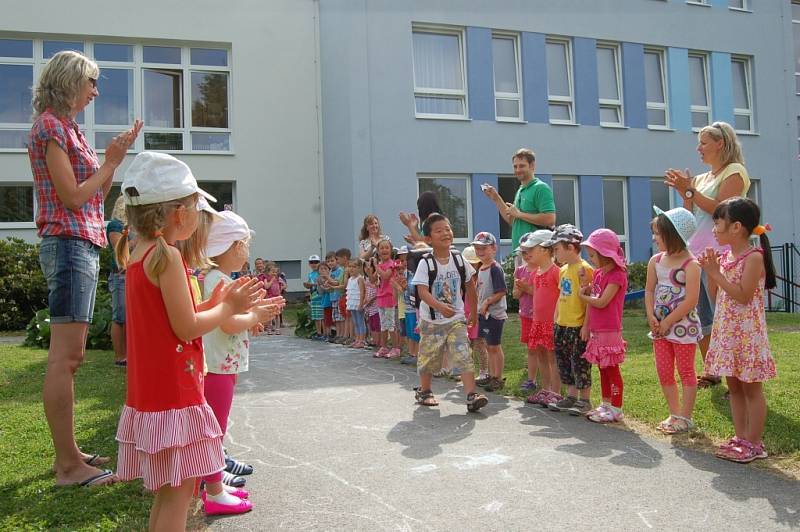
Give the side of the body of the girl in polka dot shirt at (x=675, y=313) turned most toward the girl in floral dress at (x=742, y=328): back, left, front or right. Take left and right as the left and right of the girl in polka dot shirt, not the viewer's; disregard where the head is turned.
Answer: left

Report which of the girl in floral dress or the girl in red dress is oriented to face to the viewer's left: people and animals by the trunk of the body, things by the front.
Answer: the girl in floral dress

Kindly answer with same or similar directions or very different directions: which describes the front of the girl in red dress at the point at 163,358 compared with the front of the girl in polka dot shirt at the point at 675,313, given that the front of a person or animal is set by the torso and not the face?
very different directions

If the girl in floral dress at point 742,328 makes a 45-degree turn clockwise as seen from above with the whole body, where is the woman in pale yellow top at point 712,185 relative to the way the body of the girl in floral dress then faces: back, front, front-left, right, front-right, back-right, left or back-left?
front-right

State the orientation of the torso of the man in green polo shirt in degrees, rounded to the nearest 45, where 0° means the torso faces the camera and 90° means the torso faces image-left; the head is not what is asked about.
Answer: approximately 45°

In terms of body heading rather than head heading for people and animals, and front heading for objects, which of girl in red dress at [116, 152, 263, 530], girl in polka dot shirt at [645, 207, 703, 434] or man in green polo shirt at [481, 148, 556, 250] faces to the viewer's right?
the girl in red dress

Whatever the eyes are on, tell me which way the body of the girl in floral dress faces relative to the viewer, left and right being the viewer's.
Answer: facing to the left of the viewer

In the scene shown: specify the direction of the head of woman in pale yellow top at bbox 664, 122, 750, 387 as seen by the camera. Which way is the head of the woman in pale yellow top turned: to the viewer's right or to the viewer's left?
to the viewer's left

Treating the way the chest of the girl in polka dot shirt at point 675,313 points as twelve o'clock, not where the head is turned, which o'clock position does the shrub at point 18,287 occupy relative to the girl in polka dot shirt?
The shrub is roughly at 2 o'clock from the girl in polka dot shirt.

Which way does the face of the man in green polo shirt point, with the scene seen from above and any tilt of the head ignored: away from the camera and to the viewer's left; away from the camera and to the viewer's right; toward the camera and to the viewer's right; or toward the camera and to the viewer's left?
toward the camera and to the viewer's left

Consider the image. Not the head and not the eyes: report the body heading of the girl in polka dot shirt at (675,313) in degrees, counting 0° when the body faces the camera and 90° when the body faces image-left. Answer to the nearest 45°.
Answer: approximately 45°
